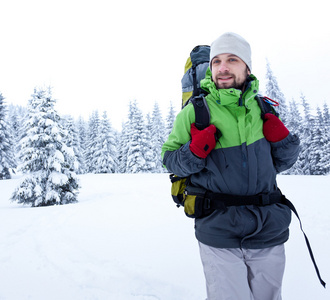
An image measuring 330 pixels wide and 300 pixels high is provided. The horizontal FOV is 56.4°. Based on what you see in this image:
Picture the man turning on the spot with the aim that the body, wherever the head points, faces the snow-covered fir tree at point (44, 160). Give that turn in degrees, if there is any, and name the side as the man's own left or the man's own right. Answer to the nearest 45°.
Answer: approximately 135° to the man's own right

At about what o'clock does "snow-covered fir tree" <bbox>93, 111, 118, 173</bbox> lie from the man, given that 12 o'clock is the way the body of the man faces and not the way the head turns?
The snow-covered fir tree is roughly at 5 o'clock from the man.

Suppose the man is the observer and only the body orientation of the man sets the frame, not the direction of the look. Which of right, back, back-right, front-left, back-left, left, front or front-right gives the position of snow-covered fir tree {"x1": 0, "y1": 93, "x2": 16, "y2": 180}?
back-right

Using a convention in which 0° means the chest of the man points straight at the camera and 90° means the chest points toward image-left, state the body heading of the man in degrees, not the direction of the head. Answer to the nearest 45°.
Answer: approximately 0°

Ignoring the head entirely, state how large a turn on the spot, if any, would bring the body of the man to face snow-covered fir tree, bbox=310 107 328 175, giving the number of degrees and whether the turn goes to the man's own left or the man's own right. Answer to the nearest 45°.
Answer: approximately 180°

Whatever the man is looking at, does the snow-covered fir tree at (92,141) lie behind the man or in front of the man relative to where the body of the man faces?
behind

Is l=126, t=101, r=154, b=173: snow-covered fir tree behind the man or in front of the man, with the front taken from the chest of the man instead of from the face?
behind

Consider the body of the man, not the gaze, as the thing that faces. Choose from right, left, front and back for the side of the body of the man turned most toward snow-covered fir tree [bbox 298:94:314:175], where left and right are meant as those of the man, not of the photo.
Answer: back

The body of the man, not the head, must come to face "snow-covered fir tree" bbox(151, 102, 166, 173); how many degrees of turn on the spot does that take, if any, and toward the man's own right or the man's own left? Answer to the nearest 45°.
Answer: approximately 180°
